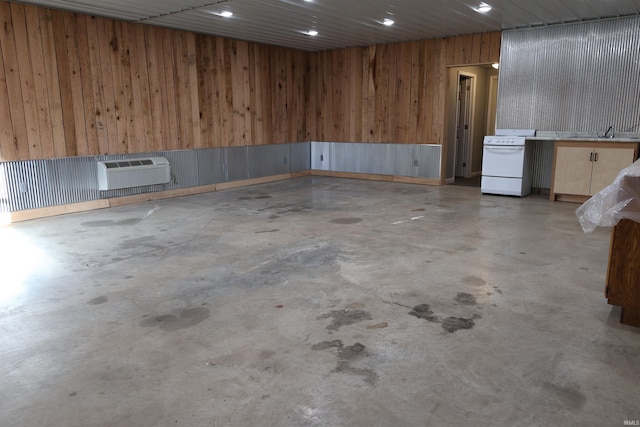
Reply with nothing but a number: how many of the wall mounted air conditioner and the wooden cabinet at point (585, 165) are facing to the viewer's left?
0

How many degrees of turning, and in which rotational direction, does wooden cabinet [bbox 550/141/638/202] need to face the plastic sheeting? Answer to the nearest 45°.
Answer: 0° — it already faces it

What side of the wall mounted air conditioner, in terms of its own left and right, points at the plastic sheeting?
front

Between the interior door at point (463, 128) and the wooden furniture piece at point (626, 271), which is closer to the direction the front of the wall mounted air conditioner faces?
the wooden furniture piece

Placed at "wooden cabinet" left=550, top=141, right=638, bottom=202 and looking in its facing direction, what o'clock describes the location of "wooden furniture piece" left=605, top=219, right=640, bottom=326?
The wooden furniture piece is roughly at 12 o'clock from the wooden cabinet.

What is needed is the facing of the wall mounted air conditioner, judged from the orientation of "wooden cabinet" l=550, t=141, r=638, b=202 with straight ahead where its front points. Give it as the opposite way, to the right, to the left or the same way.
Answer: to the left

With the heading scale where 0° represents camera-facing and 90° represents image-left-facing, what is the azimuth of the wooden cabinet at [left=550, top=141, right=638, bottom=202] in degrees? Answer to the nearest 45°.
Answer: approximately 0°

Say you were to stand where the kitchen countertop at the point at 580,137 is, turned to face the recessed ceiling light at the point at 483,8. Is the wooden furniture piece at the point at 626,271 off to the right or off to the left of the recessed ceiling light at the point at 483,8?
left

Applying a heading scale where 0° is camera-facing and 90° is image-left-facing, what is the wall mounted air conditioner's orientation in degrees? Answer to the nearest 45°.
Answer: approximately 315°

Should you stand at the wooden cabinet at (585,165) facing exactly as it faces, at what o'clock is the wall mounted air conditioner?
The wall mounted air conditioner is roughly at 2 o'clock from the wooden cabinet.
